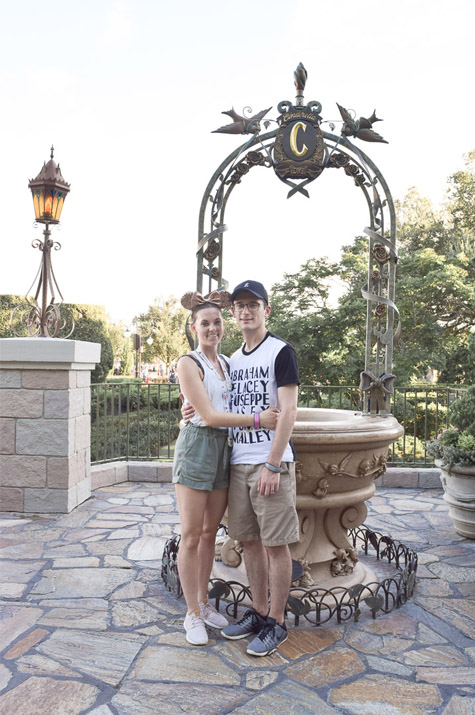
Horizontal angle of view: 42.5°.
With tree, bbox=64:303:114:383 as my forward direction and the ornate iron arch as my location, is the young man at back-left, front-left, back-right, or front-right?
back-left

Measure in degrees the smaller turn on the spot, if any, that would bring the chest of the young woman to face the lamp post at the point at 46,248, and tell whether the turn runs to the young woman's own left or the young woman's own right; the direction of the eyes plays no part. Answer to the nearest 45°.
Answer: approximately 180°

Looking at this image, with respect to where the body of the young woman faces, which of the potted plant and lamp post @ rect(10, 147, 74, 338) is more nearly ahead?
the potted plant

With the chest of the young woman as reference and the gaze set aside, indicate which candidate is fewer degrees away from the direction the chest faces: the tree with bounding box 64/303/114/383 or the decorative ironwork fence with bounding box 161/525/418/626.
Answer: the decorative ironwork fence

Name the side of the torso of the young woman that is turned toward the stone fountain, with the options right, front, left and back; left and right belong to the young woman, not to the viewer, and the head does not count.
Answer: left

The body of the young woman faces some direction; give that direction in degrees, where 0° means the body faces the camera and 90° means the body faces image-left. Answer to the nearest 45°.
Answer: approximately 315°

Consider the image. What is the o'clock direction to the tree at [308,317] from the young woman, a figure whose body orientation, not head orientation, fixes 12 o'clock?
The tree is roughly at 8 o'clock from the young woman.

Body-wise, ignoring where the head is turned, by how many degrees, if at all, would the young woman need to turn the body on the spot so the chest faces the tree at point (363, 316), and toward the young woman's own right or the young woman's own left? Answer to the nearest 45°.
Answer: approximately 135° to the young woman's own left

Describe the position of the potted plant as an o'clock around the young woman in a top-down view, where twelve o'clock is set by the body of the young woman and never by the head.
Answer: The potted plant is roughly at 9 o'clock from the young woman.
